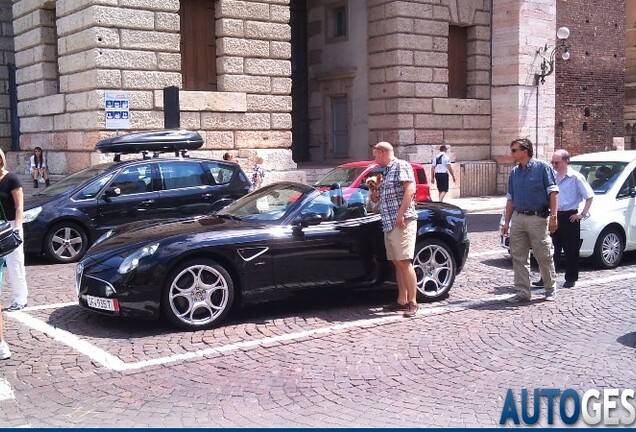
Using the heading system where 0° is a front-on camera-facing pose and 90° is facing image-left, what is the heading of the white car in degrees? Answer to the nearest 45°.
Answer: approximately 45°

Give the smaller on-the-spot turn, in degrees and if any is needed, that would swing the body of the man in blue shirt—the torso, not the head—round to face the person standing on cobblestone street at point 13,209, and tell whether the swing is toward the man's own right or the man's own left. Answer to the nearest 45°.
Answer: approximately 45° to the man's own right

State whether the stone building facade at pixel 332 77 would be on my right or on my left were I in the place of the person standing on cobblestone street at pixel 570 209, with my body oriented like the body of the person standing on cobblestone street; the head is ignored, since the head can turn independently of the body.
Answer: on my right

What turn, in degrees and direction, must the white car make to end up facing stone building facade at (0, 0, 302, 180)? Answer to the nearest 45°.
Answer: approximately 90° to its right

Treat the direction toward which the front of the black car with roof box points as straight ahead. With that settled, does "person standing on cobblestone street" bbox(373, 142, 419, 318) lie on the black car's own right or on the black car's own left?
on the black car's own left

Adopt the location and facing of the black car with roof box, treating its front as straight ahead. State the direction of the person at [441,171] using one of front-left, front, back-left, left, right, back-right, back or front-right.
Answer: back

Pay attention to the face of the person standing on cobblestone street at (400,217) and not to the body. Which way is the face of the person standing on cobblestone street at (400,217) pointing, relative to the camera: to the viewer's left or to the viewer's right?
to the viewer's left
